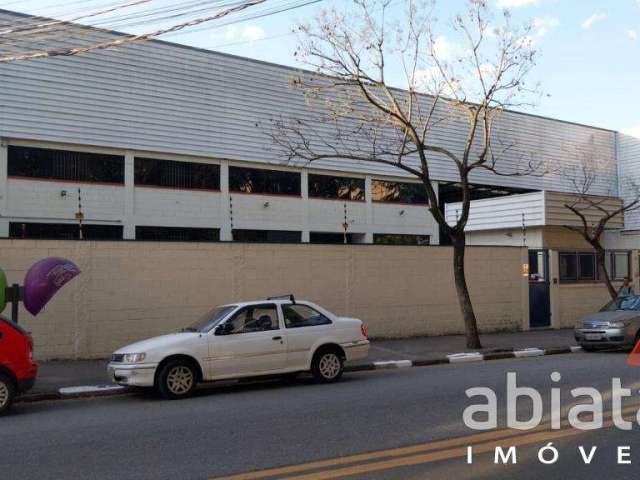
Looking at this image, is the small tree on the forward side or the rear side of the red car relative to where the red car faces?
on the rear side

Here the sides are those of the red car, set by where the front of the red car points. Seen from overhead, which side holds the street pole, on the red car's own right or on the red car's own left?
on the red car's own right

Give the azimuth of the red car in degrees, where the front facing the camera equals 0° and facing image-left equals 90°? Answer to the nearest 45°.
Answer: approximately 90°

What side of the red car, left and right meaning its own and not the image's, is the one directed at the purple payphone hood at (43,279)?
right

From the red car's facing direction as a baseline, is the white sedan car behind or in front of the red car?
behind
